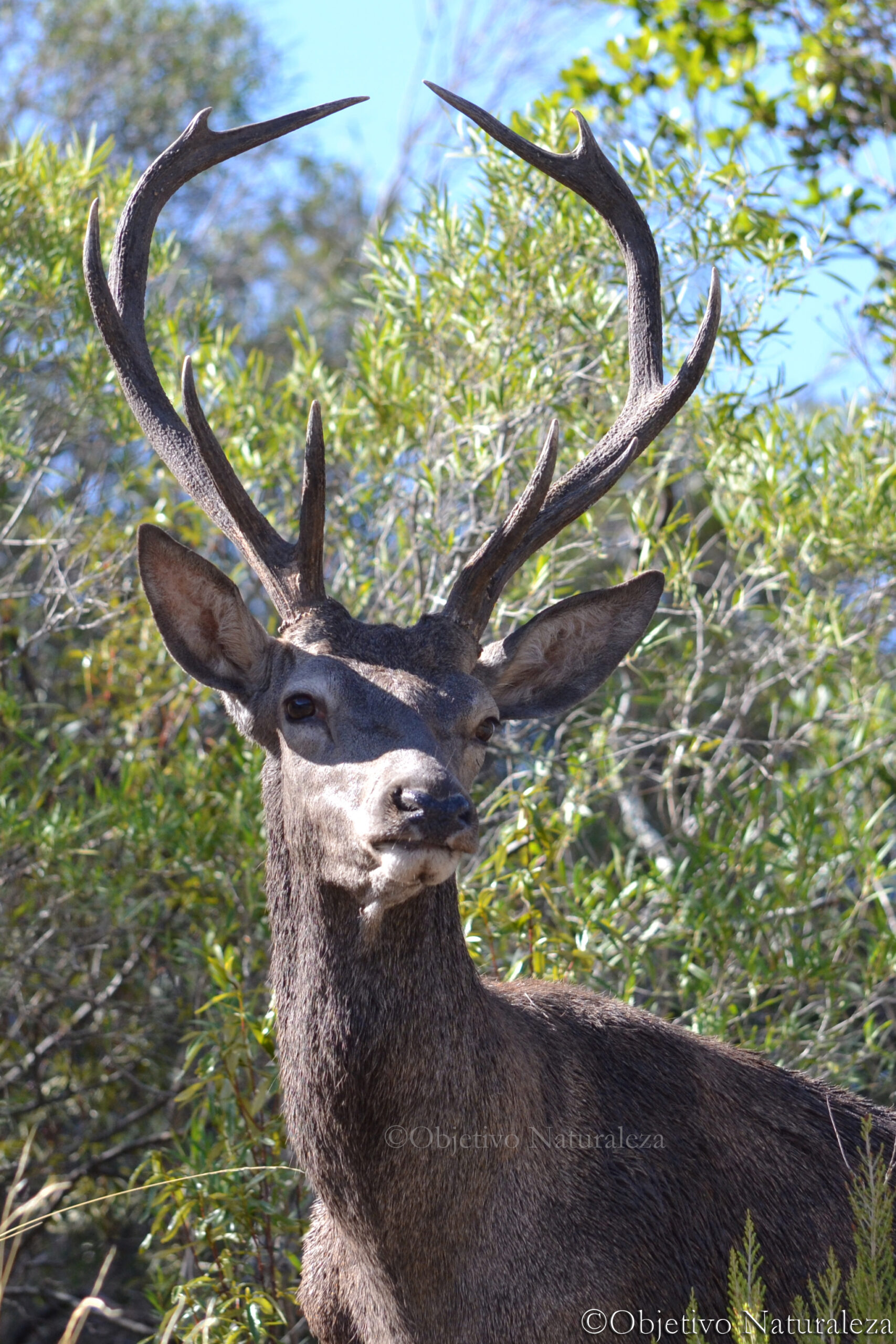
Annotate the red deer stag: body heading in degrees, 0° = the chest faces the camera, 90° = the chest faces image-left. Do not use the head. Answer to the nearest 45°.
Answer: approximately 45°
